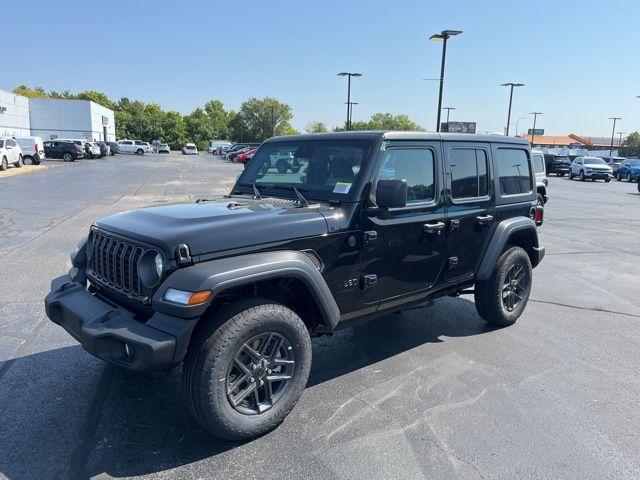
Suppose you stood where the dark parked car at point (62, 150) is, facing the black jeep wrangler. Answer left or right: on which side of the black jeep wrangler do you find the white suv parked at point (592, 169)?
left

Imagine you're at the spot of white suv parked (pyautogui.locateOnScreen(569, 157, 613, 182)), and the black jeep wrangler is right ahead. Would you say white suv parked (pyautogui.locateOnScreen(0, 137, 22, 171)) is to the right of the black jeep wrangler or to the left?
right

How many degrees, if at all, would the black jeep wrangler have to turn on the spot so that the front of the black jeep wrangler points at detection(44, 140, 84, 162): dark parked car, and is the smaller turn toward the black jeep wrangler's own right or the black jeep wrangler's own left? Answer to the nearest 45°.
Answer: approximately 90° to the black jeep wrangler's own right

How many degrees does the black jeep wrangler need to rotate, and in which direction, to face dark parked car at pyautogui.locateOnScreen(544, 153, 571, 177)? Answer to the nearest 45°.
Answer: approximately 180°

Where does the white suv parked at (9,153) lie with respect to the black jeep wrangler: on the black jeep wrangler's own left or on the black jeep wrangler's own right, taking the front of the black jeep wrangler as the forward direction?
on the black jeep wrangler's own right

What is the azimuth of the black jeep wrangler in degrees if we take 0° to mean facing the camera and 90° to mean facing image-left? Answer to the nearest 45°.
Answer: approximately 45°

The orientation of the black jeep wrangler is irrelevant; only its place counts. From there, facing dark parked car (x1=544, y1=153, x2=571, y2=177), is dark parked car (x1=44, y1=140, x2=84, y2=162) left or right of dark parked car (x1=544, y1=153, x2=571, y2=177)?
left

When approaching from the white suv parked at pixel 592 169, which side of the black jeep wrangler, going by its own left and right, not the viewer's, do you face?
back
